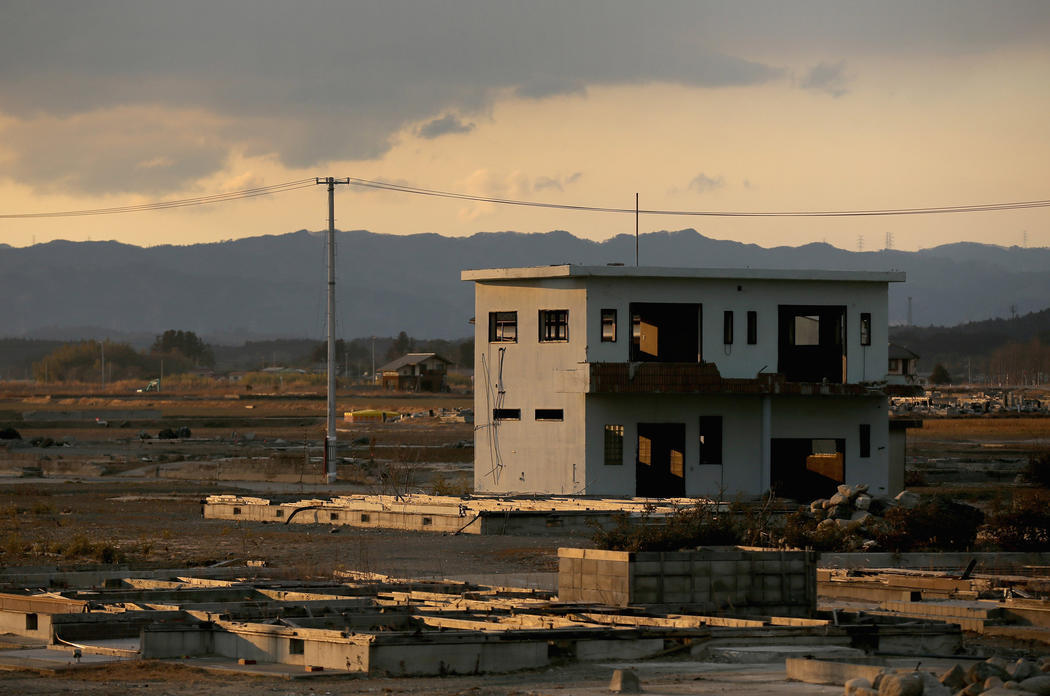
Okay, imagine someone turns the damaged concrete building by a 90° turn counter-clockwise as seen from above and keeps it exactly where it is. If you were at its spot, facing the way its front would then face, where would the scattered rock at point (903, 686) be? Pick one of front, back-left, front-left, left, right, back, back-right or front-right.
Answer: back-right

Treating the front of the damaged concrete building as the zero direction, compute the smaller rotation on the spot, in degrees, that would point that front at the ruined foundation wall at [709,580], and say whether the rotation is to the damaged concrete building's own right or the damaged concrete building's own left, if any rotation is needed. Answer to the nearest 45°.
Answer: approximately 45° to the damaged concrete building's own right

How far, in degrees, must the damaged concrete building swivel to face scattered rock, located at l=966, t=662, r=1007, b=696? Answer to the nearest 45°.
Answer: approximately 45° to its right

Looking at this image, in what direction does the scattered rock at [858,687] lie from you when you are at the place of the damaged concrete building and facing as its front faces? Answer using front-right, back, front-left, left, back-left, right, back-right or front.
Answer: front-right

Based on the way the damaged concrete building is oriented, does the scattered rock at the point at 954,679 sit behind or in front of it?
in front

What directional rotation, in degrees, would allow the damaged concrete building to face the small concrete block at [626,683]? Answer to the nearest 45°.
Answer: approximately 45° to its right

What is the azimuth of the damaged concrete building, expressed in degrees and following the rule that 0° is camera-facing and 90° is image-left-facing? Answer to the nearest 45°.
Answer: approximately 315°

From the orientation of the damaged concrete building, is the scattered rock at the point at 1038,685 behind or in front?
in front
